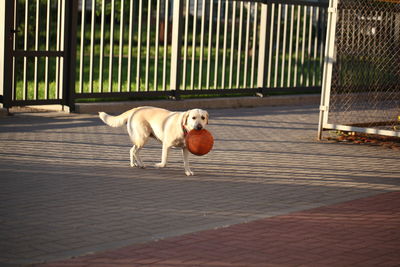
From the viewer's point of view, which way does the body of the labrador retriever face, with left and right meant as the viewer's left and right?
facing the viewer and to the right of the viewer

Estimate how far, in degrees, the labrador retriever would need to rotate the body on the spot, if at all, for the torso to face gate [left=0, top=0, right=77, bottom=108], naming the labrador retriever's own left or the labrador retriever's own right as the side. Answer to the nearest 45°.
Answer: approximately 180°

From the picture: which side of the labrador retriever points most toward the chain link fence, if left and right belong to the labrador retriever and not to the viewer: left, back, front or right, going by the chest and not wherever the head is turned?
left

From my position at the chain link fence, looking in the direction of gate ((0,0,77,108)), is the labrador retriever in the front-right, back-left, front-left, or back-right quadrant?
front-left

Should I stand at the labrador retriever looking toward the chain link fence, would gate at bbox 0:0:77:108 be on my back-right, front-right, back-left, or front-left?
front-left

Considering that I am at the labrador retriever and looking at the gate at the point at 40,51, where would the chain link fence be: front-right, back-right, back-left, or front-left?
front-right
